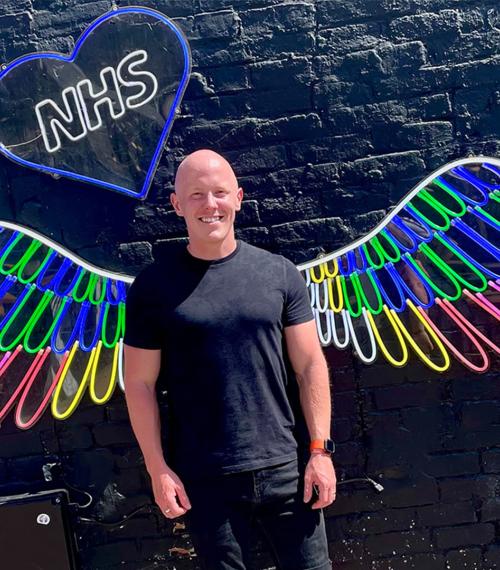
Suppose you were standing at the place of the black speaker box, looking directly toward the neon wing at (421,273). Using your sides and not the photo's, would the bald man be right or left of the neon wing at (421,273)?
right

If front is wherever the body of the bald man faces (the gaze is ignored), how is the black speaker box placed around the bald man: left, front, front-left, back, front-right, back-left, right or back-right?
back-right

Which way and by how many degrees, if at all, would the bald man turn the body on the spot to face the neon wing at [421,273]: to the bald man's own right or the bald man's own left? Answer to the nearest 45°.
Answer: approximately 135° to the bald man's own left

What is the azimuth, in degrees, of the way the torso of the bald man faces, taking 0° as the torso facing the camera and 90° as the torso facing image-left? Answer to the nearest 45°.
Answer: approximately 0°

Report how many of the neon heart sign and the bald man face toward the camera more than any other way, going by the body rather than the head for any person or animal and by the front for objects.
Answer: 2

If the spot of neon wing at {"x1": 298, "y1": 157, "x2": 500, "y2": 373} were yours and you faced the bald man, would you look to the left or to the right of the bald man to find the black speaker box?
right

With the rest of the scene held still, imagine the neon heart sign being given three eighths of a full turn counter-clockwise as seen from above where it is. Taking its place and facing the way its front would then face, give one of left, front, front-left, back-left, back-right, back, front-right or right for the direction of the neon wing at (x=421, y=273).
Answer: front-right
